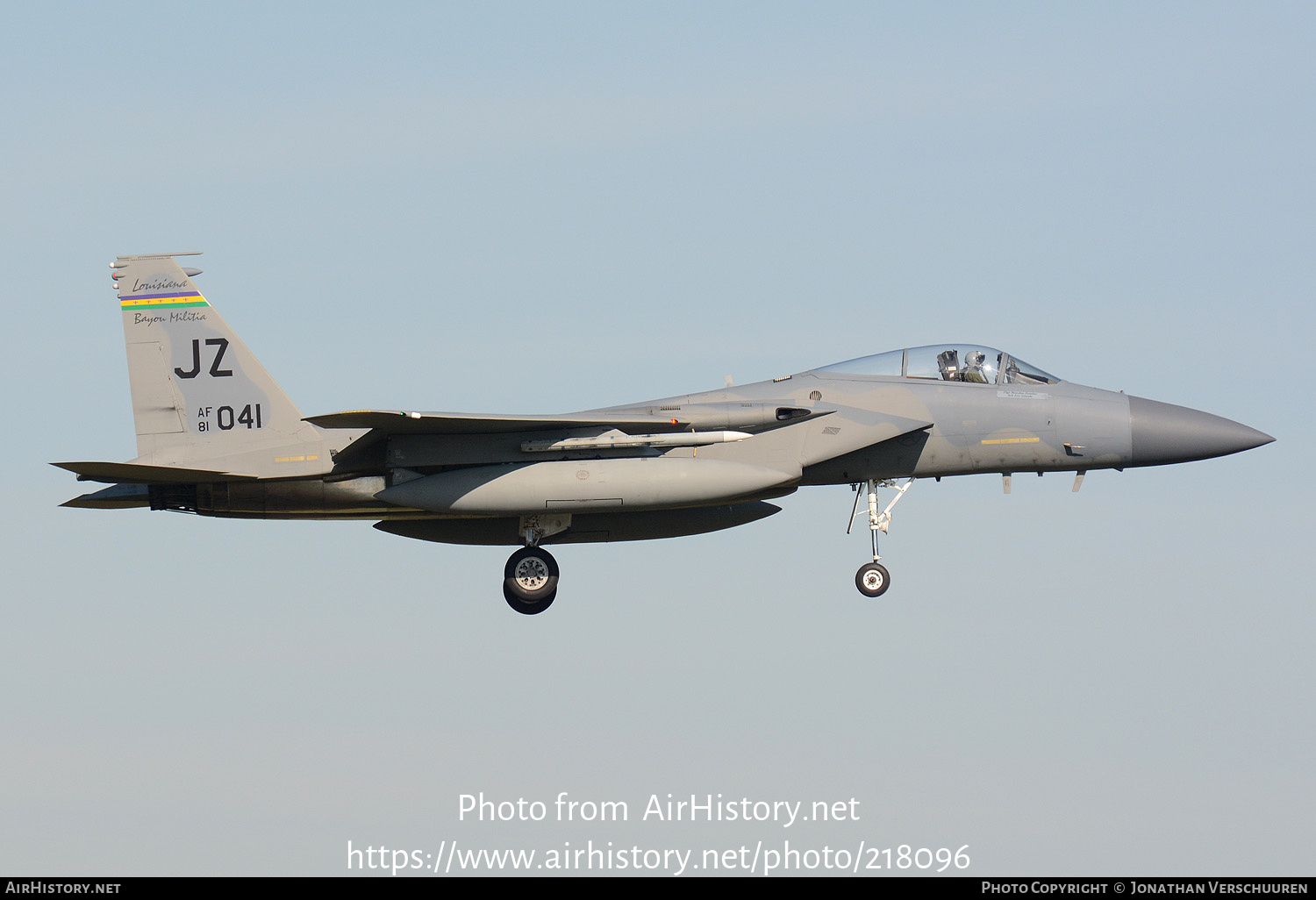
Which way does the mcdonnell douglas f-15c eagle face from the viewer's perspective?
to the viewer's right

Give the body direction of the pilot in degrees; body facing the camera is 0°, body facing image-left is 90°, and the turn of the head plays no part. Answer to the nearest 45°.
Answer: approximately 270°

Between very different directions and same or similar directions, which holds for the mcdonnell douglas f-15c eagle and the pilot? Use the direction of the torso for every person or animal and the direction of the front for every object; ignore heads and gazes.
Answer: same or similar directions
